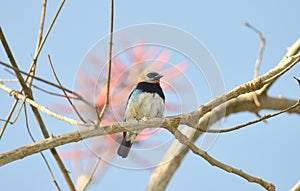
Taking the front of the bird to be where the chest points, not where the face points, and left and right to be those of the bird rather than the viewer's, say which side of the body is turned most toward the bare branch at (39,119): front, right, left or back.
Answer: right

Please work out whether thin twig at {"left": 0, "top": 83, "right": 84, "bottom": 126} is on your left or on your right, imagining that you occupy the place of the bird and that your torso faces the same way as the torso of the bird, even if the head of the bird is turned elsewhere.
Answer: on your right

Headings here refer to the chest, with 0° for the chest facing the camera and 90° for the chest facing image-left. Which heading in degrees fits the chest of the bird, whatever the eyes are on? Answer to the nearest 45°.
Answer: approximately 315°

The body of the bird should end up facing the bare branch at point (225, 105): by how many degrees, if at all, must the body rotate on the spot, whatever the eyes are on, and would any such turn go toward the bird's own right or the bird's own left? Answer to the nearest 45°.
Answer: approximately 90° to the bird's own left
